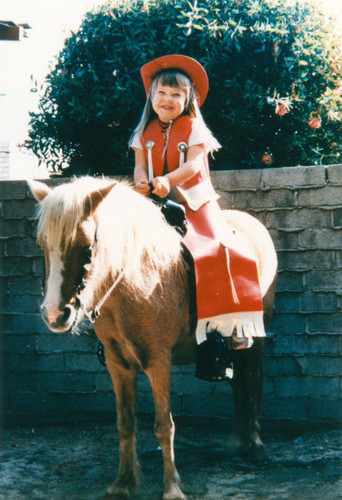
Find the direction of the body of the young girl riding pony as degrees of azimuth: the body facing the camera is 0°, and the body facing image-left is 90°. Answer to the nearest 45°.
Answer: approximately 45°

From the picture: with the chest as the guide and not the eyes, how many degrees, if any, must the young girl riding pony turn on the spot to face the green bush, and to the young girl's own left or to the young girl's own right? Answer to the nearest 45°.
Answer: approximately 135° to the young girl's own right

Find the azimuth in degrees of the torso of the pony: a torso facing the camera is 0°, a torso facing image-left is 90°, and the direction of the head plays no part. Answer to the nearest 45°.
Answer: approximately 45°
